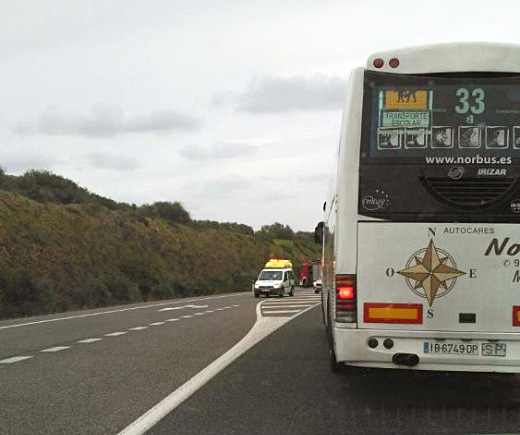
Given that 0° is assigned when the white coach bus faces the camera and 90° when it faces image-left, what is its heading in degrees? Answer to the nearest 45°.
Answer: approximately 180°
